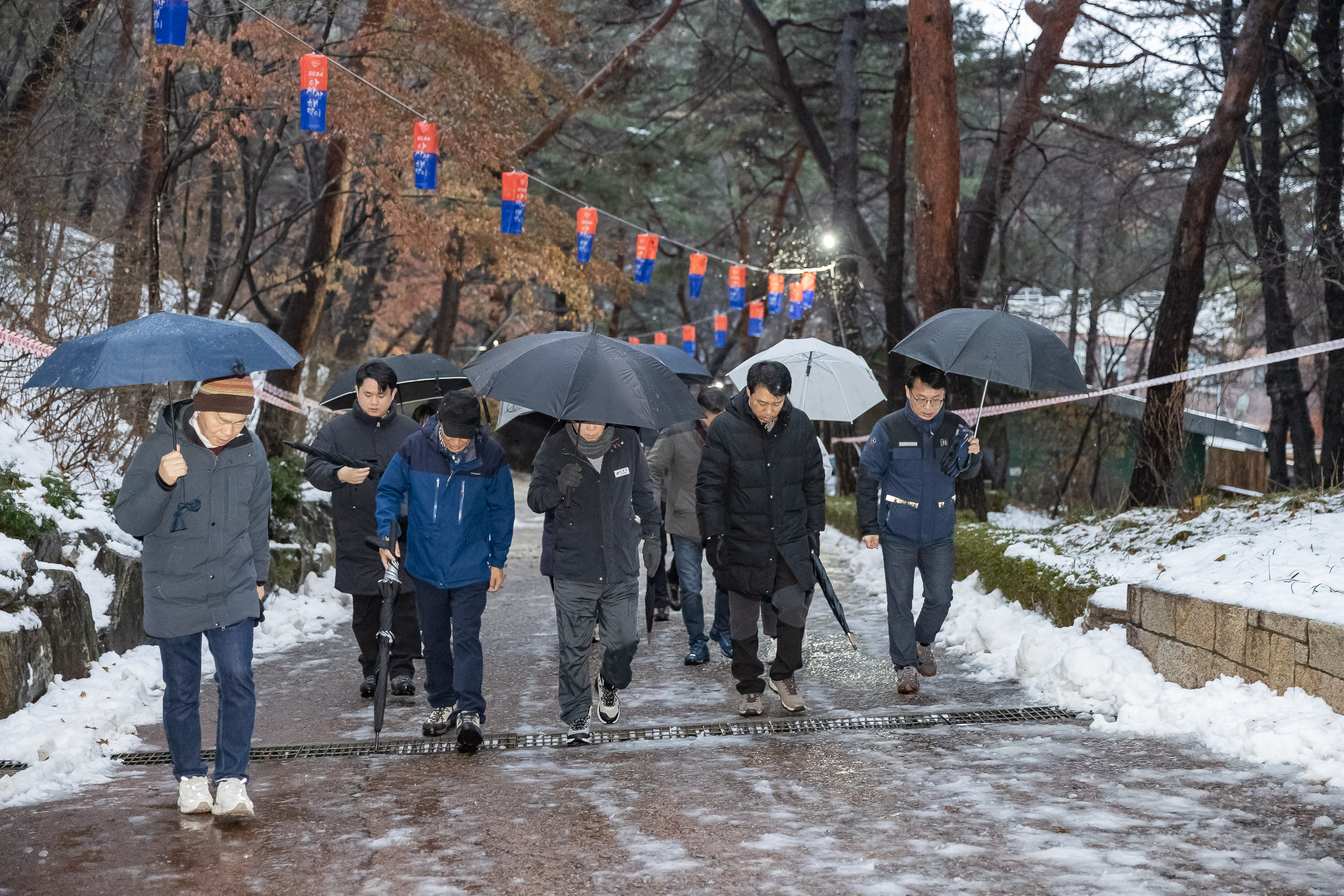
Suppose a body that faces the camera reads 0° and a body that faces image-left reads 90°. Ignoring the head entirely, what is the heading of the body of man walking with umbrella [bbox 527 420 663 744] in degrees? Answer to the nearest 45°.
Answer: approximately 0°

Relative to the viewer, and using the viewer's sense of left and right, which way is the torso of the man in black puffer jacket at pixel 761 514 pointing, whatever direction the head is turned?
facing the viewer

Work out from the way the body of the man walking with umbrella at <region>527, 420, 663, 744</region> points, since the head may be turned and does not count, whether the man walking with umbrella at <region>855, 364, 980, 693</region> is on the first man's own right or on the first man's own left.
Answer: on the first man's own left

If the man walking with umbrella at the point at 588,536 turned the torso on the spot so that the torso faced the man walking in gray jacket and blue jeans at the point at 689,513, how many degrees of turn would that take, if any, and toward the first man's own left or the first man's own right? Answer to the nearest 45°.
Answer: approximately 180°

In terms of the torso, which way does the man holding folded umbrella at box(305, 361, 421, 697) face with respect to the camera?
toward the camera

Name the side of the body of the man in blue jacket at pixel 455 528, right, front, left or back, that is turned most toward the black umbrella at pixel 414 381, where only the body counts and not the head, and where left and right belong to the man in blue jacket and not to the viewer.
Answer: back

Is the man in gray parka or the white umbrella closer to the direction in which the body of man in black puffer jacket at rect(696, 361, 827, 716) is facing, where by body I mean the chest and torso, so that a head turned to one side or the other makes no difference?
the man in gray parka

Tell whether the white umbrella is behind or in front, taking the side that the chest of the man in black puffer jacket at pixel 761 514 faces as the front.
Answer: behind

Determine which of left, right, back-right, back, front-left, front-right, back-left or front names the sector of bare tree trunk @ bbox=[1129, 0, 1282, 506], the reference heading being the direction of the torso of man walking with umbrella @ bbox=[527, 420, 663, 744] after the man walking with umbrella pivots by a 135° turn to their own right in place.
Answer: right

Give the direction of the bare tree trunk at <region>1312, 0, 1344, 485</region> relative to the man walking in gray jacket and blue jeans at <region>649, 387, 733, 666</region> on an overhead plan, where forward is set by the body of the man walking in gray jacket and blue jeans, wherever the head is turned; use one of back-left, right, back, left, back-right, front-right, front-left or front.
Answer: left

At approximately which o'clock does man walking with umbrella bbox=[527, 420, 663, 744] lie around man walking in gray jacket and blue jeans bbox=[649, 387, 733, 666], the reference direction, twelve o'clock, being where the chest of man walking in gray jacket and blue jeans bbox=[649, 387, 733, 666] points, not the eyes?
man walking with umbrella bbox=[527, 420, 663, 744] is roughly at 2 o'clock from man walking in gray jacket and blue jeans bbox=[649, 387, 733, 666].

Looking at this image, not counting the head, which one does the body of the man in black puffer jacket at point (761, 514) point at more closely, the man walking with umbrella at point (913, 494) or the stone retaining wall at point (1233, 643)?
the stone retaining wall

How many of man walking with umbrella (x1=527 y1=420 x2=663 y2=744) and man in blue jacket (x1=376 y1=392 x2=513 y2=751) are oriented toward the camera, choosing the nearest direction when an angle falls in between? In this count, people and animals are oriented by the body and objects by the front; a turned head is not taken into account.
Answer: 2

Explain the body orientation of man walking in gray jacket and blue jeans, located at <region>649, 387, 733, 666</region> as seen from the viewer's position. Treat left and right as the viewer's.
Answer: facing the viewer and to the right of the viewer

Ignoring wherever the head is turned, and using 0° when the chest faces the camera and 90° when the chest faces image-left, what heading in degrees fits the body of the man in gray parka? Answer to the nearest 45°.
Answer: approximately 315°

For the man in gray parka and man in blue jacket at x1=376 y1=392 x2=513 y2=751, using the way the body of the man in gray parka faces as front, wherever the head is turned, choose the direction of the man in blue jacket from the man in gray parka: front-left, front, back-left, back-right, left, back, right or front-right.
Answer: left

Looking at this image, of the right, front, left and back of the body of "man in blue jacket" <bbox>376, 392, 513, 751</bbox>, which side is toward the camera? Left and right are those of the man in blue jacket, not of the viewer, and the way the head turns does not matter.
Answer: front

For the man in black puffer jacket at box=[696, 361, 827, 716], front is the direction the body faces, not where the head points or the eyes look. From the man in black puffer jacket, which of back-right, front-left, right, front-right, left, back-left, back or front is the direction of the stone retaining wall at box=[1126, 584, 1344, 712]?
left

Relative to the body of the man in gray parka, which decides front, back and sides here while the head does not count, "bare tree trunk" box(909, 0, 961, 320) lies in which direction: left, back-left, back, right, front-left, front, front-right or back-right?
left
